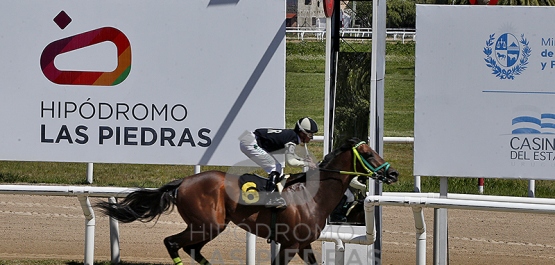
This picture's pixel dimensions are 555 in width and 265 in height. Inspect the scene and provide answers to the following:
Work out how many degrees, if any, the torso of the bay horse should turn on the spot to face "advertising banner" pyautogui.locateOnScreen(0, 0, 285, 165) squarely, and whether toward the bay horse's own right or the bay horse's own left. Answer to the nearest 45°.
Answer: approximately 135° to the bay horse's own left

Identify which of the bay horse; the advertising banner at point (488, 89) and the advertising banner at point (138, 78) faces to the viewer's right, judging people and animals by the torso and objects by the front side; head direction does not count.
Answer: the bay horse

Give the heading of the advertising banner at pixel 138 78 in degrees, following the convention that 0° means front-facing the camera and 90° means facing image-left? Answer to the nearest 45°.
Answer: approximately 0°

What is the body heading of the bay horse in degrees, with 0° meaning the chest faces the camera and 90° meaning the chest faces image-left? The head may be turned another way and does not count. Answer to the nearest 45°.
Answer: approximately 270°

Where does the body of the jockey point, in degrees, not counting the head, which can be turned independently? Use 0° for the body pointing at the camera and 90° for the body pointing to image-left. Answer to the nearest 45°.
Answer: approximately 270°

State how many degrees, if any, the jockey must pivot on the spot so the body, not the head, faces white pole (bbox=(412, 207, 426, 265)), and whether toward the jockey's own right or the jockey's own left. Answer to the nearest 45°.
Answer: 0° — they already face it

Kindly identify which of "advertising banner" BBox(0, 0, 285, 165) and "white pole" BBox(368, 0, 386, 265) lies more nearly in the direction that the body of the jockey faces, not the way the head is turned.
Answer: the white pole

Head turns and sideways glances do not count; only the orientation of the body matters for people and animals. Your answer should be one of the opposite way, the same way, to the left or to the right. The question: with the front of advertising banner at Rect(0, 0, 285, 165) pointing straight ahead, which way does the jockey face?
to the left
